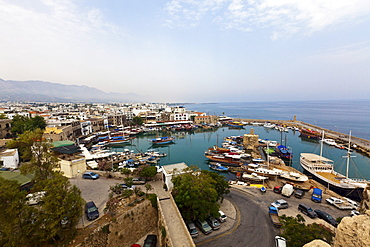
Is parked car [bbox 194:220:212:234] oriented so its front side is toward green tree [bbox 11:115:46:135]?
no

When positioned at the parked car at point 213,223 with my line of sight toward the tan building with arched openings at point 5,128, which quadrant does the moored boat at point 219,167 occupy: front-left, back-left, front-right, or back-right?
front-right

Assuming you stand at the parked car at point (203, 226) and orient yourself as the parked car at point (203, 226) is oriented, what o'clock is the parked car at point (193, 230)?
the parked car at point (193, 230) is roughly at 3 o'clock from the parked car at point (203, 226).

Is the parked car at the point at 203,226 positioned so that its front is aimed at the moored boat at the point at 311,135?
no

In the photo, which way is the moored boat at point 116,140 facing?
to the viewer's right
